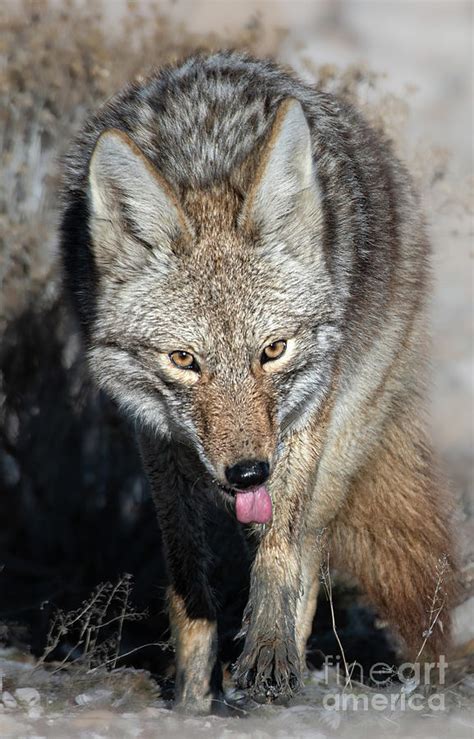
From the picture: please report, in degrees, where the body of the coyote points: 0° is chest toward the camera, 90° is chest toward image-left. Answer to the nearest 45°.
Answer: approximately 0°
